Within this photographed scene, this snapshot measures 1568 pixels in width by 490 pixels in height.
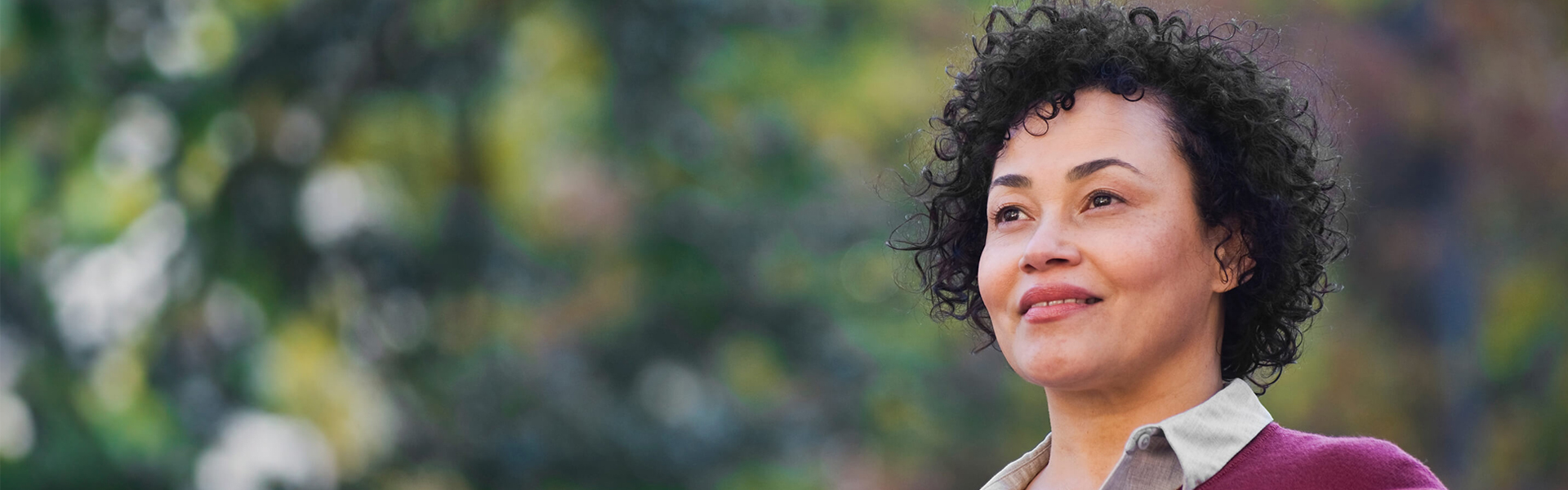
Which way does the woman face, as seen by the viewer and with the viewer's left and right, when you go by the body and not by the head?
facing the viewer and to the left of the viewer

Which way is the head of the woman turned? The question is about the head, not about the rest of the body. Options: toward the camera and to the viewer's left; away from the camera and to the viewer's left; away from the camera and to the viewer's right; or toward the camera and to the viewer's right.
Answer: toward the camera and to the viewer's left
